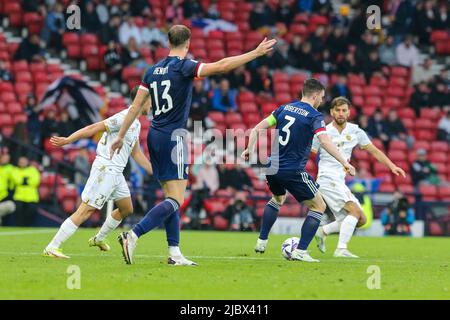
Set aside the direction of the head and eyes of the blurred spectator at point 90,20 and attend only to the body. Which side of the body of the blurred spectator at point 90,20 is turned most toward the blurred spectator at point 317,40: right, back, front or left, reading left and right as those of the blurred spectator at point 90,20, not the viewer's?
left

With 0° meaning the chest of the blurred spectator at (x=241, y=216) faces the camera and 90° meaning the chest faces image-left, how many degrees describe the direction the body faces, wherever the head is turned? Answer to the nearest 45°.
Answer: approximately 0°

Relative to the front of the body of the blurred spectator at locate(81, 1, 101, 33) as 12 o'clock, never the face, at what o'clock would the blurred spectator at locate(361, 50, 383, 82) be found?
the blurred spectator at locate(361, 50, 383, 82) is roughly at 9 o'clock from the blurred spectator at locate(81, 1, 101, 33).

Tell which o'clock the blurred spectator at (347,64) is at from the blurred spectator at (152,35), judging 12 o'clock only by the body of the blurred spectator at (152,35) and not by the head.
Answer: the blurred spectator at (347,64) is roughly at 9 o'clock from the blurred spectator at (152,35).

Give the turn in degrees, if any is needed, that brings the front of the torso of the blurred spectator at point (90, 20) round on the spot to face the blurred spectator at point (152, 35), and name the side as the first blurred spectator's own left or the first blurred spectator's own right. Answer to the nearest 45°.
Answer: approximately 90° to the first blurred spectator's own left

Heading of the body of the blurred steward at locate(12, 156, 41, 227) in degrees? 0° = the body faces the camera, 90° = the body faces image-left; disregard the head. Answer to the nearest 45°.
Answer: approximately 0°

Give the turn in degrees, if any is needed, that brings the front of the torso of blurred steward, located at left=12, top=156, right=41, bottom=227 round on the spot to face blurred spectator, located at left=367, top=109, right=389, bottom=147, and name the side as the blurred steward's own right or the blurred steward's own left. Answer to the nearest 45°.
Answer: approximately 90° to the blurred steward's own left

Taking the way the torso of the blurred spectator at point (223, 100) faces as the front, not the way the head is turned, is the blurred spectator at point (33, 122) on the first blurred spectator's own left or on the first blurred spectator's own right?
on the first blurred spectator's own right
